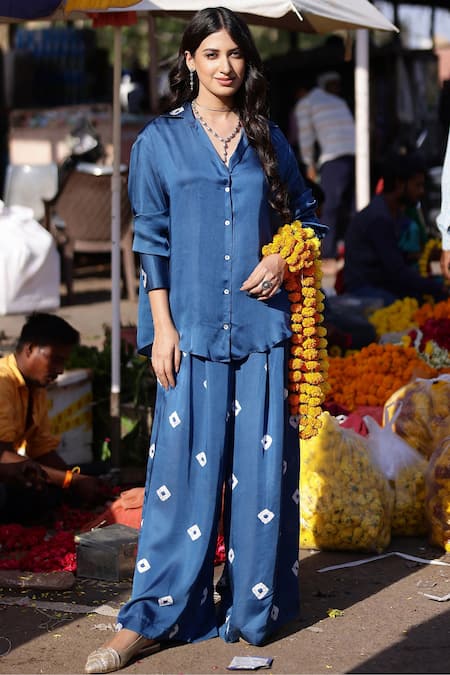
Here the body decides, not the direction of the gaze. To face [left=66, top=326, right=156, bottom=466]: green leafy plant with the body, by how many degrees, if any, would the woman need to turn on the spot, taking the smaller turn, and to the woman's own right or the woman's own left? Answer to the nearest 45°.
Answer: approximately 180°

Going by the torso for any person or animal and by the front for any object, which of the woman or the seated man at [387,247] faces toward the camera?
the woman

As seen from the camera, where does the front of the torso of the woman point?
toward the camera

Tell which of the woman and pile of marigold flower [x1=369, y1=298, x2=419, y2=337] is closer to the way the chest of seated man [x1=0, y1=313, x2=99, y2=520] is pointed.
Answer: the woman

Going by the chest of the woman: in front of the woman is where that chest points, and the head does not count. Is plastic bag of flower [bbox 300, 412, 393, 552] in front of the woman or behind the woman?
behind

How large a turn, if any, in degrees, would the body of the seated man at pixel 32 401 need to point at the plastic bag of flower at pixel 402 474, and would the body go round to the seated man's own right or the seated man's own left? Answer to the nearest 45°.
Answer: approximately 45° to the seated man's own left

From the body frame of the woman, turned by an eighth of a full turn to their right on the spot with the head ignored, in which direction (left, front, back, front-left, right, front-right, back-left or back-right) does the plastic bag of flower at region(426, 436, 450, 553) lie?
back

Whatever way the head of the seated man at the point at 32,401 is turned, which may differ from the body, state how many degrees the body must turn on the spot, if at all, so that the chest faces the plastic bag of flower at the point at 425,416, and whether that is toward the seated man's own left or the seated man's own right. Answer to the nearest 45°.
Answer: approximately 45° to the seated man's own left

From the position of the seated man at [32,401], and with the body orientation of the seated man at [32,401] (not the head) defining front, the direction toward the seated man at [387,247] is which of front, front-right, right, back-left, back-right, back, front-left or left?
left

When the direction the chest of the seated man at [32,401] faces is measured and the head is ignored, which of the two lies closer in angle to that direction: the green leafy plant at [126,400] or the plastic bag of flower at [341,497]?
the plastic bag of flower
